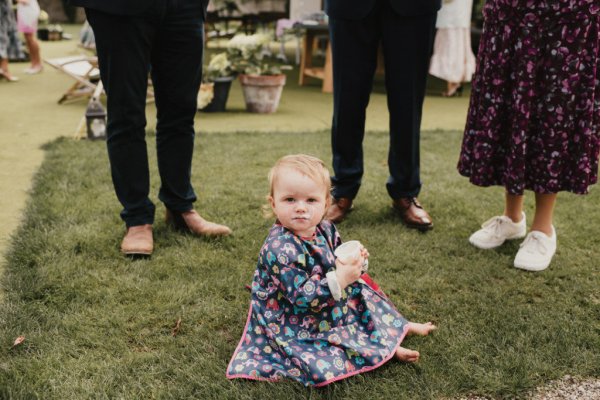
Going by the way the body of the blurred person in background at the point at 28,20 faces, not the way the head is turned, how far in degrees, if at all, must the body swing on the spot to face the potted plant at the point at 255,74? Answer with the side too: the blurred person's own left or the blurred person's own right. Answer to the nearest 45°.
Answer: approximately 135° to the blurred person's own left

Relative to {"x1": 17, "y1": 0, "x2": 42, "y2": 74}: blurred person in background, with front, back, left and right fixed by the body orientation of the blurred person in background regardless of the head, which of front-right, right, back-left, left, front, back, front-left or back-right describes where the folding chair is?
left

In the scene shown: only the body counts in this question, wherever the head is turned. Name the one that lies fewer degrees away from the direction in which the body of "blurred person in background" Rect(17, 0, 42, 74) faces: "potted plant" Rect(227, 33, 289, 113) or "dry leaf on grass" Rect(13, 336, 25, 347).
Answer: the dry leaf on grass

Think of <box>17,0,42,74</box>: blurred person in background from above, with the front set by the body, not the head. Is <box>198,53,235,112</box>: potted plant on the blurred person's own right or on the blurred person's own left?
on the blurred person's own left

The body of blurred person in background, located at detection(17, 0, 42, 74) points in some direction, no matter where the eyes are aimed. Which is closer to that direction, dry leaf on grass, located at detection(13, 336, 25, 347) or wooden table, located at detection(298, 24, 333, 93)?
the dry leaf on grass
